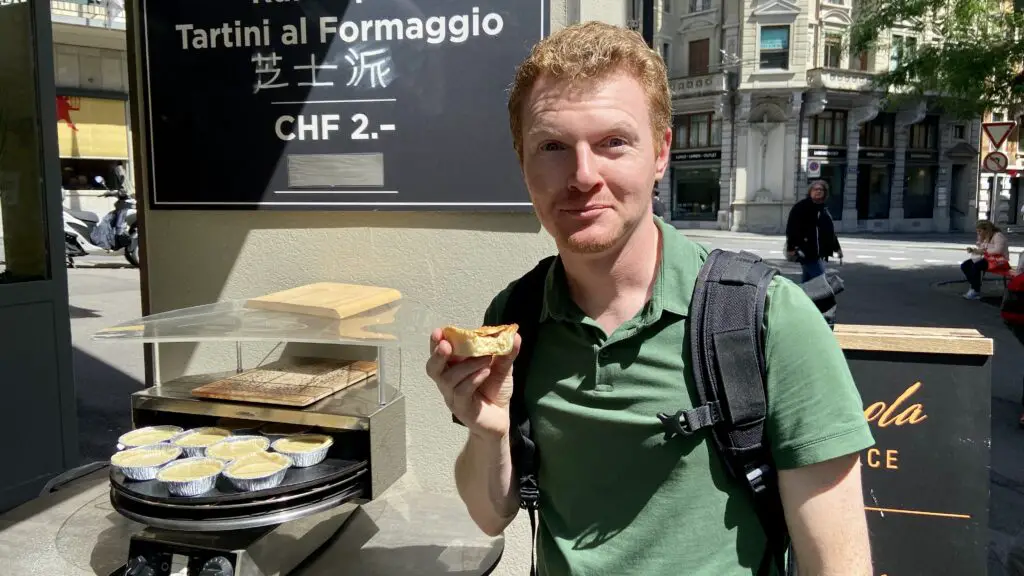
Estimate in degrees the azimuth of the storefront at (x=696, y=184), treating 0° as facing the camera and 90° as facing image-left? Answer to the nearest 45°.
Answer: approximately 0°

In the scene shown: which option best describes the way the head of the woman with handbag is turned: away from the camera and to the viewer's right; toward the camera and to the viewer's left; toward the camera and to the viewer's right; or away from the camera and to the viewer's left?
toward the camera and to the viewer's left

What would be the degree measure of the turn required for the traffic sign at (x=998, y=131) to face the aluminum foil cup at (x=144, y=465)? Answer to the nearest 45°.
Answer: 0° — it already faces it

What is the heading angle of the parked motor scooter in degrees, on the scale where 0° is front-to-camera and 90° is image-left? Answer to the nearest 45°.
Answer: approximately 270°

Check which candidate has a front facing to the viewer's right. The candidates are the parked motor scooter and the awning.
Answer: the parked motor scooter

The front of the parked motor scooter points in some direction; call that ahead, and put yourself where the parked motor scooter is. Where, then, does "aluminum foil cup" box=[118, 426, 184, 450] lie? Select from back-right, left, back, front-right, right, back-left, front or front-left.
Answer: right

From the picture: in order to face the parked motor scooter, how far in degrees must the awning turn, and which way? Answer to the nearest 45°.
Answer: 0° — it already faces it
